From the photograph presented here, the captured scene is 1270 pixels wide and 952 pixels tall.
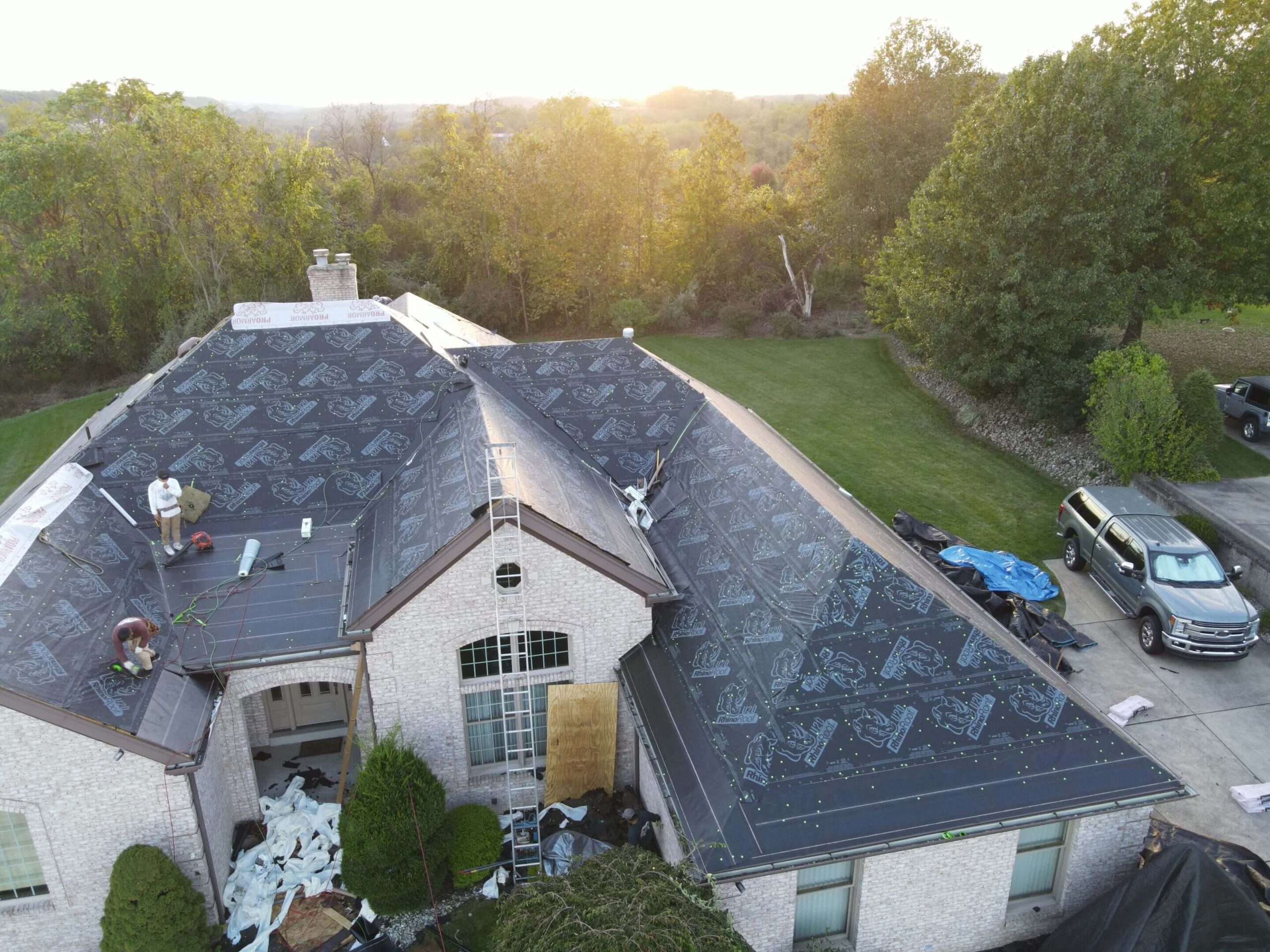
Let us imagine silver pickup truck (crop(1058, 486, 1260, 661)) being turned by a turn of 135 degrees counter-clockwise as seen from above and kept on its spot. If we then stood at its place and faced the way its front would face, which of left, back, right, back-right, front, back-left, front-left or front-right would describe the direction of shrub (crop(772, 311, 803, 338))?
front-left

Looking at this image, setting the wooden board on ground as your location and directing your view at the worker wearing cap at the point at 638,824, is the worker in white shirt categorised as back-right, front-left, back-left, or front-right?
back-right

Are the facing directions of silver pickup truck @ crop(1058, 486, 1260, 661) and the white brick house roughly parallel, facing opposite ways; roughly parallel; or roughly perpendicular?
roughly parallel

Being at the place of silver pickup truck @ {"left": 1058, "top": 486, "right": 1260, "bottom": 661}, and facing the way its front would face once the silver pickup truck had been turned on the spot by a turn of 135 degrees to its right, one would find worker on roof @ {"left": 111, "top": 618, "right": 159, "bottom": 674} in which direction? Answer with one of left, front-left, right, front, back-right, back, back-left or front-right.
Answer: front-left

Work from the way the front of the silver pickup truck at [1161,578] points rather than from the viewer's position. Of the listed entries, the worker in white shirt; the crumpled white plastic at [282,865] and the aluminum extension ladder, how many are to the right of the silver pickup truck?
3

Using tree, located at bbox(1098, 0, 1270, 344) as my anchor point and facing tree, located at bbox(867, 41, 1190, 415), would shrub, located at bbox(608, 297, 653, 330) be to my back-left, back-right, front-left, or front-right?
front-right

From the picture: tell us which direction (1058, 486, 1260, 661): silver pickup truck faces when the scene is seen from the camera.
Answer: facing the viewer and to the right of the viewer

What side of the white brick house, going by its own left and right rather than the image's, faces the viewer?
front

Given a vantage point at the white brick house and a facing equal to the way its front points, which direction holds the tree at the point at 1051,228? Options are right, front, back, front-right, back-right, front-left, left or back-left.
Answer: back-left

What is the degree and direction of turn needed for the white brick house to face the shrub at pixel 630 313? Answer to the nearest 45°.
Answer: approximately 180°

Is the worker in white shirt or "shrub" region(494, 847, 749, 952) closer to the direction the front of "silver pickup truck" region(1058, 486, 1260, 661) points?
the shrub

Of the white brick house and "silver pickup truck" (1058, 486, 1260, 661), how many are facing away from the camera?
0

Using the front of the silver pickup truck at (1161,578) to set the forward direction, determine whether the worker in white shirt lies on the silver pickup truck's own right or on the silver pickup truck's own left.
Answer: on the silver pickup truck's own right

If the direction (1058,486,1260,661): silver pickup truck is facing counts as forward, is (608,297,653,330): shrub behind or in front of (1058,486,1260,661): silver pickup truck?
behind
